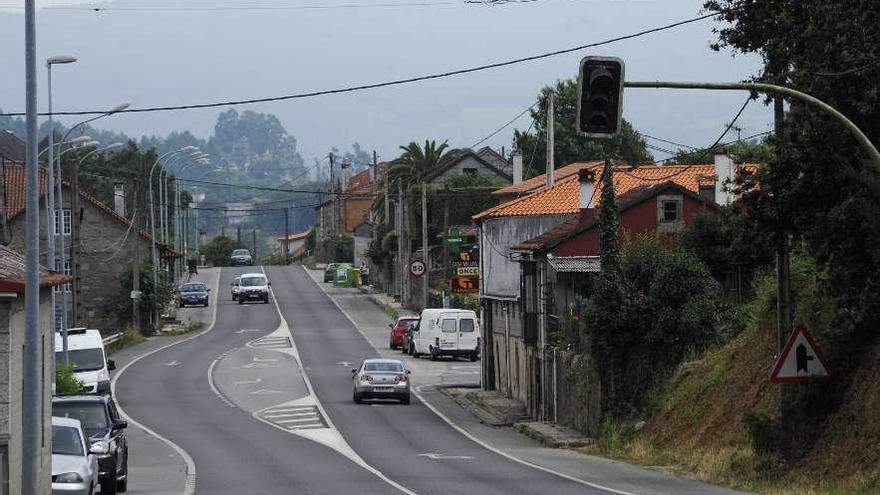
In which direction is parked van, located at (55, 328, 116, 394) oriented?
toward the camera

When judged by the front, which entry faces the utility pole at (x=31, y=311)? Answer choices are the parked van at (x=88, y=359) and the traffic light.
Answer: the parked van

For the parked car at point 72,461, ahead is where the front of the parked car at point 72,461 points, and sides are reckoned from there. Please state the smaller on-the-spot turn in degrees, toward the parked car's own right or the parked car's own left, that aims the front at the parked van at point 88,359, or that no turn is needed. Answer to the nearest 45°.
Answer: approximately 180°

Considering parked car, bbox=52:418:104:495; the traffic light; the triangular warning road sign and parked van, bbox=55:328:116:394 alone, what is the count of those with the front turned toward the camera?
4

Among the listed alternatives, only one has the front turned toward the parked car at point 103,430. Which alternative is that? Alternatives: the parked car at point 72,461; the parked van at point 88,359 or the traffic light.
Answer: the parked van at point 88,359

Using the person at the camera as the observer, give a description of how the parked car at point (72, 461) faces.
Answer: facing the viewer

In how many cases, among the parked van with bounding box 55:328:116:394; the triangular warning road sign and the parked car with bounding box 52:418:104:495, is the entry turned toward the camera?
3
